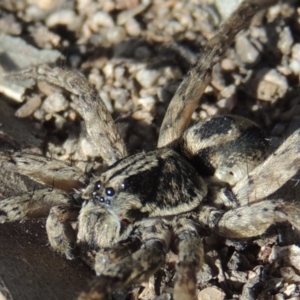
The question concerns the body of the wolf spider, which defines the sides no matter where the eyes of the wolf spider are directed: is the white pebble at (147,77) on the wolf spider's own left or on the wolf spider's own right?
on the wolf spider's own right

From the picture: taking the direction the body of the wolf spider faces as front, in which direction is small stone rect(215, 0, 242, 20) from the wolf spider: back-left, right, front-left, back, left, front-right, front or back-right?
back-right

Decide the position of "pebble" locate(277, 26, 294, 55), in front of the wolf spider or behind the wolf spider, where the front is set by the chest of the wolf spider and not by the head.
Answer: behind

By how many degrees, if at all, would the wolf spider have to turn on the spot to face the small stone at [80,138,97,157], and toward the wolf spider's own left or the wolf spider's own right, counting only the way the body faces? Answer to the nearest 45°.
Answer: approximately 90° to the wolf spider's own right

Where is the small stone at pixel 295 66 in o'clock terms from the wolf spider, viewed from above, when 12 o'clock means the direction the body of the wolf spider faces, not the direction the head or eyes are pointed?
The small stone is roughly at 5 o'clock from the wolf spider.

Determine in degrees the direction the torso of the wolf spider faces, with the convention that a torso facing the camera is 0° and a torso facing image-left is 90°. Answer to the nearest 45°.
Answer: approximately 45°

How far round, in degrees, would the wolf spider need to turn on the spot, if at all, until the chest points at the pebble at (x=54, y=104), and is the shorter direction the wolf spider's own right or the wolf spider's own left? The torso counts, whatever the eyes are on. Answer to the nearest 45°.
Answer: approximately 90° to the wolf spider's own right

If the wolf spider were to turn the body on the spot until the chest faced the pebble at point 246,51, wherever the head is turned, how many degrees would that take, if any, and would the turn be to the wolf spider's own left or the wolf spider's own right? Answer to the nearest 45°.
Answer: approximately 135° to the wolf spider's own right

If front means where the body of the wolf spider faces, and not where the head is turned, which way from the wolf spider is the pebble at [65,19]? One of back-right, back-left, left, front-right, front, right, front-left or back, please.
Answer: right

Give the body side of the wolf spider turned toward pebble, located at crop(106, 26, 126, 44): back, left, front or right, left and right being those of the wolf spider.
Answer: right
